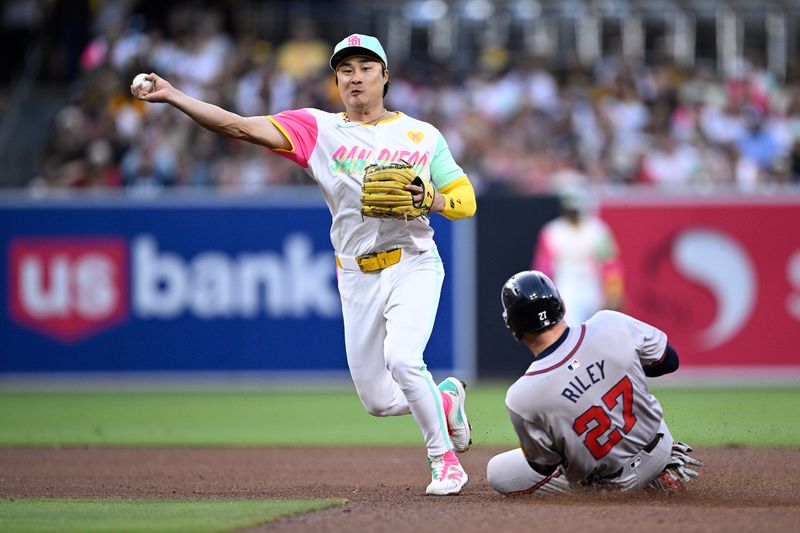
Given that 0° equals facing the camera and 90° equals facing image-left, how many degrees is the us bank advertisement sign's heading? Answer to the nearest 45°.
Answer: approximately 0°
